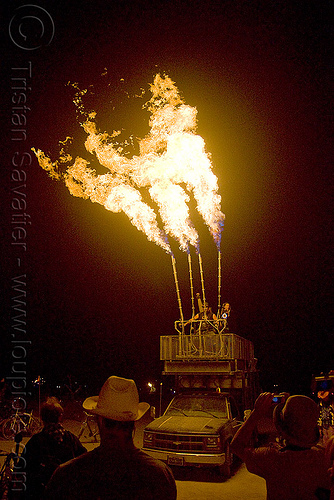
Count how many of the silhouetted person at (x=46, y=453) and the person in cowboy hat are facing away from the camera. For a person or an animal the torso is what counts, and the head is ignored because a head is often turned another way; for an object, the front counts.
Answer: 2

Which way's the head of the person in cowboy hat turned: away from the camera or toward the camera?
away from the camera

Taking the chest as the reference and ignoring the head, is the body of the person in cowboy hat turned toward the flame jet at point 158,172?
yes

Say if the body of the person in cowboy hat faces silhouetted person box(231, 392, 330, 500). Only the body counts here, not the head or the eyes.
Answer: no

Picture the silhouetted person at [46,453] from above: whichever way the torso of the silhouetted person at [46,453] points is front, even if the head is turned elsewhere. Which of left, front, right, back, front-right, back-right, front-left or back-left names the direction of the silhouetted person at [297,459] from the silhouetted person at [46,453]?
back-right

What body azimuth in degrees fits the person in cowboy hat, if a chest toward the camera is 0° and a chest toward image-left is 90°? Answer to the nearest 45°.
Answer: approximately 180°

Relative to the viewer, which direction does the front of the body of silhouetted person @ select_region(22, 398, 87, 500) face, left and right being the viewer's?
facing away from the viewer

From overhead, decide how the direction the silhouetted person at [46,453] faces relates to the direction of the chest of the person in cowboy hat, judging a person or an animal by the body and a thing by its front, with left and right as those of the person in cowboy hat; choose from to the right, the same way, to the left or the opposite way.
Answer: the same way

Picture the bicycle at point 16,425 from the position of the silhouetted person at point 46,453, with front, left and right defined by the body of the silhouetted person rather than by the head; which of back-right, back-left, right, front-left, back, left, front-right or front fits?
front
